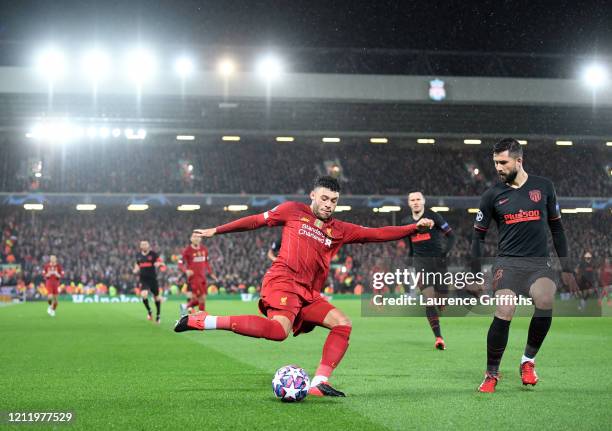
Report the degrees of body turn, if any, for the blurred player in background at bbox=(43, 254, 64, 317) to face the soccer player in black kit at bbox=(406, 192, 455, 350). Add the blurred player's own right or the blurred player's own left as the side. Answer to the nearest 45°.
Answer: approximately 45° to the blurred player's own left

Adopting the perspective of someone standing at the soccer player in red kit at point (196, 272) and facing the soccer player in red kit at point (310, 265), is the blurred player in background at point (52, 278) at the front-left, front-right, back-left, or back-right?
back-right

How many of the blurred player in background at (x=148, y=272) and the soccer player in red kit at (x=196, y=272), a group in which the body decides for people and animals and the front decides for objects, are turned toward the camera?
2

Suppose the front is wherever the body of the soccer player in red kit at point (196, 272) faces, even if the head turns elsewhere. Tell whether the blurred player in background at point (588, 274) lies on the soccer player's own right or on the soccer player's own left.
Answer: on the soccer player's own left

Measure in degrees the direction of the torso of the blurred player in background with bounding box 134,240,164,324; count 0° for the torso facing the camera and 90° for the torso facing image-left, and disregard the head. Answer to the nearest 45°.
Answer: approximately 0°

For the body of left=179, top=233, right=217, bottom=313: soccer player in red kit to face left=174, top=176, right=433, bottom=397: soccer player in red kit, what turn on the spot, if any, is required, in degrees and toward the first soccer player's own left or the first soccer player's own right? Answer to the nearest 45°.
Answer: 0° — they already face them
